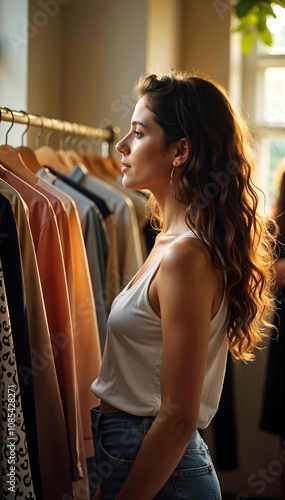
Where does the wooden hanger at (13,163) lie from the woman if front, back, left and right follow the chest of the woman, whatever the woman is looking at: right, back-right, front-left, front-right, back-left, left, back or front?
front-right

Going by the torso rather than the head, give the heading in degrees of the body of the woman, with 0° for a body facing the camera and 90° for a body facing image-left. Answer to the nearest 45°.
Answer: approximately 90°

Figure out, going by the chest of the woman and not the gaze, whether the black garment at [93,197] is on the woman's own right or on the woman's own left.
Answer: on the woman's own right

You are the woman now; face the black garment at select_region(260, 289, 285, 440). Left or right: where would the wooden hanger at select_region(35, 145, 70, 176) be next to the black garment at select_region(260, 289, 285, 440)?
left

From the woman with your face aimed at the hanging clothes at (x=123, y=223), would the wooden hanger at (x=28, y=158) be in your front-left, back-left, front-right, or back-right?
front-left

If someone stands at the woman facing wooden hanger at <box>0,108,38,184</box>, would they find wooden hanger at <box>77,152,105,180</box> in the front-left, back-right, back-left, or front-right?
front-right

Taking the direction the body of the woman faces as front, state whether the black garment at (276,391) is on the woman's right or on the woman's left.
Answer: on the woman's right

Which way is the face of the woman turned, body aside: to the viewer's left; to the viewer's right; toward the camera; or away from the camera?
to the viewer's left

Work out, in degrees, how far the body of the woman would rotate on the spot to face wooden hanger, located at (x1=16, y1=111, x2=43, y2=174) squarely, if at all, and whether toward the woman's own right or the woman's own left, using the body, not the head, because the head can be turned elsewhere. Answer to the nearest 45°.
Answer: approximately 45° to the woman's own right
